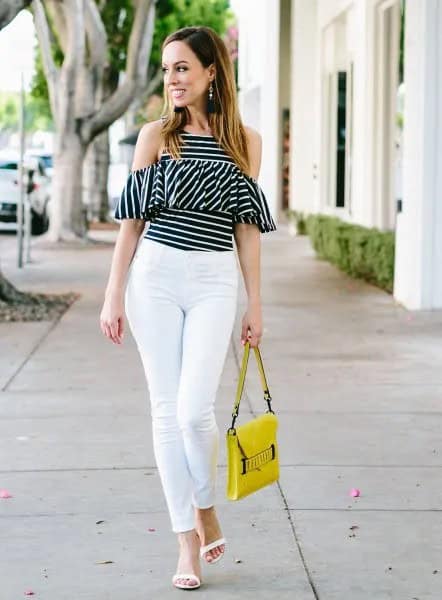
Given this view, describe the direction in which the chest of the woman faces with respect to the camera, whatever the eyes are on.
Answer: toward the camera

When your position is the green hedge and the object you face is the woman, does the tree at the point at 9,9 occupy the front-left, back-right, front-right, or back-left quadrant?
front-right

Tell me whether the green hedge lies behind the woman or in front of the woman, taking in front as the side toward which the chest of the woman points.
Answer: behind

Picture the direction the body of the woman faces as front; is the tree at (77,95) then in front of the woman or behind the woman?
behind

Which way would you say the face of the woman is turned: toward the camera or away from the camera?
toward the camera

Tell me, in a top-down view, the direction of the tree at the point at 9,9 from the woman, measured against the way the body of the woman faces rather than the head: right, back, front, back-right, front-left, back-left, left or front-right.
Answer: back

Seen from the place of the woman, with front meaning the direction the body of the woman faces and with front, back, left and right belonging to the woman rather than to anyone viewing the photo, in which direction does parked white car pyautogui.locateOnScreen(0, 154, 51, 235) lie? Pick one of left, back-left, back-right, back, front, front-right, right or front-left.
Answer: back

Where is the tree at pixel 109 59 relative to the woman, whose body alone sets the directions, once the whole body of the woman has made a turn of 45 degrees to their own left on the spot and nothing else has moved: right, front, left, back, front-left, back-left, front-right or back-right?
back-left
